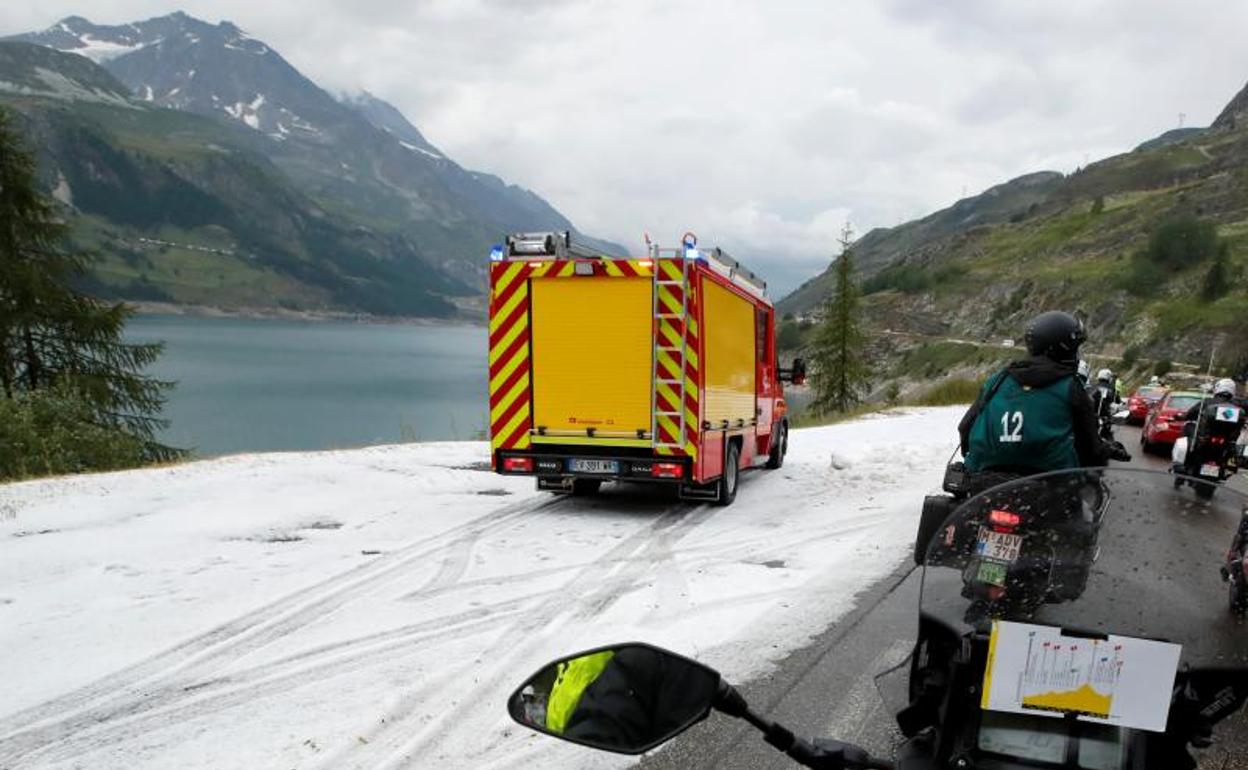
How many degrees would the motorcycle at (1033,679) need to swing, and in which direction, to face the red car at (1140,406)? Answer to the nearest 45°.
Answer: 0° — it already faces it

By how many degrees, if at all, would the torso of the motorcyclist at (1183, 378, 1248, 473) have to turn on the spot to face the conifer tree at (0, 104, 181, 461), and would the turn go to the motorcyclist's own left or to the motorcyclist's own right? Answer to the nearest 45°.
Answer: approximately 90° to the motorcyclist's own left

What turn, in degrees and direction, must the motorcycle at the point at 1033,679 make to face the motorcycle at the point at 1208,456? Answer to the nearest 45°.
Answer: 0° — it already faces it

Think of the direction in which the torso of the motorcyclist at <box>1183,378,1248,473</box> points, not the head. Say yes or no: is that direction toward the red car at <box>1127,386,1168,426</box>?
yes

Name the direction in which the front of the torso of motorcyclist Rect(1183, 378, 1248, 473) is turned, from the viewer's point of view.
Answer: away from the camera

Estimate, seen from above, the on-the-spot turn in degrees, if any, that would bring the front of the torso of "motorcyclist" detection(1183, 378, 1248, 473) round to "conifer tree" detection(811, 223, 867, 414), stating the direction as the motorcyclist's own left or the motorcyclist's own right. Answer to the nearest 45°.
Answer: approximately 45° to the motorcyclist's own left

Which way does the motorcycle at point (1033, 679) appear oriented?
away from the camera

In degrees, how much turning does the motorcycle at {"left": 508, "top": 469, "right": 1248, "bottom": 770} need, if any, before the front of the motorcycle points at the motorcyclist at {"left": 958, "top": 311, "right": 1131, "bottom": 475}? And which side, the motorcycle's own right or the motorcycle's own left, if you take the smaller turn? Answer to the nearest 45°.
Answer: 0° — it already faces them

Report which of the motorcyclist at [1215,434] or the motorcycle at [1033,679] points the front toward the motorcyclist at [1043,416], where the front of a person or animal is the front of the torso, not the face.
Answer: the motorcycle

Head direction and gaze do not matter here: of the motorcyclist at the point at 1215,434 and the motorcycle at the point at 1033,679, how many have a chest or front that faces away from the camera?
2

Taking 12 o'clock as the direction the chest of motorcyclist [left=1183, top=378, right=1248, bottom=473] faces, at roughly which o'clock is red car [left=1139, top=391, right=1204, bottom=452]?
The red car is roughly at 12 o'clock from the motorcyclist.

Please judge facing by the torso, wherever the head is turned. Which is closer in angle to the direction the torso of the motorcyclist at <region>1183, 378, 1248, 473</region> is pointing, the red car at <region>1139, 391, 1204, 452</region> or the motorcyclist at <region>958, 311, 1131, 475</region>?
the red car

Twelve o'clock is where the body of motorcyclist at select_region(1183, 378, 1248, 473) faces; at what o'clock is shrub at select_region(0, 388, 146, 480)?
The shrub is roughly at 8 o'clock from the motorcyclist.
